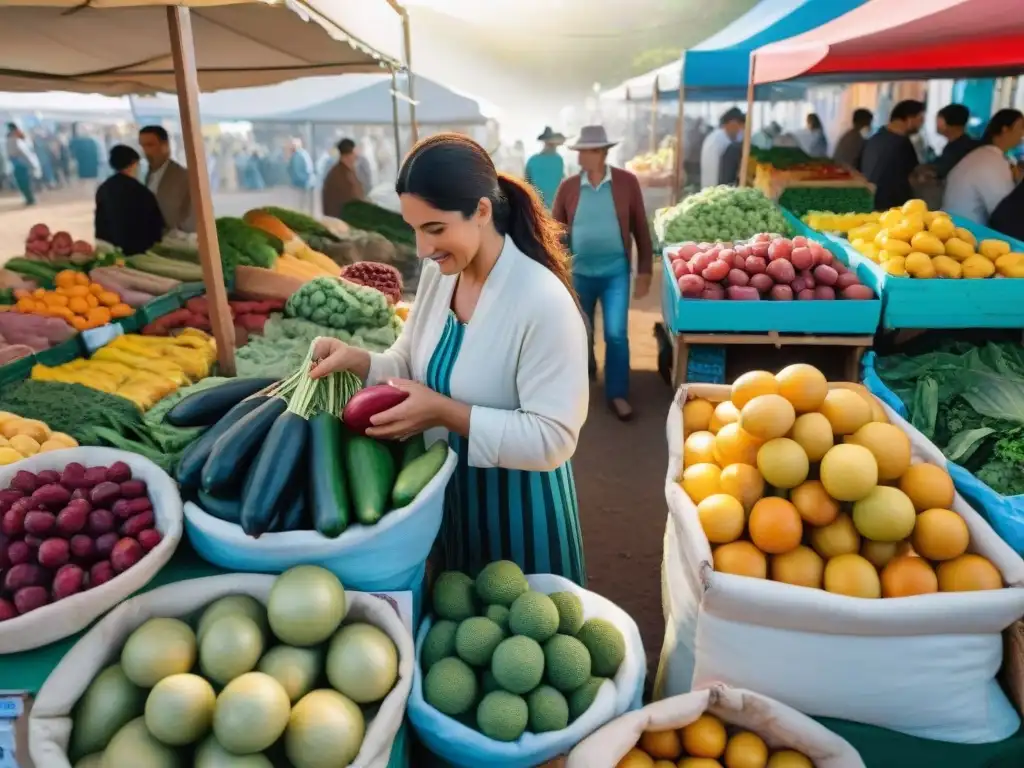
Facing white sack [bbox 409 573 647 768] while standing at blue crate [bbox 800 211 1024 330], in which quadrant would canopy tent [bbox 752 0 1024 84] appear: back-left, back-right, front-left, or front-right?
back-right

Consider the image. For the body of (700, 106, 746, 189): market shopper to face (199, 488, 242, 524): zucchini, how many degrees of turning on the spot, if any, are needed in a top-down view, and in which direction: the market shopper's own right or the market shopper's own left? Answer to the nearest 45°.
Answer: approximately 90° to the market shopper's own right

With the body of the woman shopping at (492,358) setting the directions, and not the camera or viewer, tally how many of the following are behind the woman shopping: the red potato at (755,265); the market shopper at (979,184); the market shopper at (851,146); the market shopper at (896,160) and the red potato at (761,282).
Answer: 5

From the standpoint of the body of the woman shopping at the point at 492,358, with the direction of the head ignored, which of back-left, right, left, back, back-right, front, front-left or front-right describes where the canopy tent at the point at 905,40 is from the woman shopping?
back

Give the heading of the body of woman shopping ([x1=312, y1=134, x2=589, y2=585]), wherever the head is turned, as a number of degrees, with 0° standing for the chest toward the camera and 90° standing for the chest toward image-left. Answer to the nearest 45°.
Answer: approximately 45°

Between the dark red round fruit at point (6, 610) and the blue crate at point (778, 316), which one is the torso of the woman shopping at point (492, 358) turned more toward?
the dark red round fruit

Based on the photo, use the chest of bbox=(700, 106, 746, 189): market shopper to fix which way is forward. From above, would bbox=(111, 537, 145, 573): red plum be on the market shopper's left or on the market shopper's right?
on the market shopper's right

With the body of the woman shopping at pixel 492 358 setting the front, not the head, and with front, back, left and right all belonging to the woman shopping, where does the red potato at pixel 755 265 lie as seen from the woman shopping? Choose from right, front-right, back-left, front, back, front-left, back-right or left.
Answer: back

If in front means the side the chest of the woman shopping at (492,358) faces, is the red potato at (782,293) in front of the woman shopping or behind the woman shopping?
behind

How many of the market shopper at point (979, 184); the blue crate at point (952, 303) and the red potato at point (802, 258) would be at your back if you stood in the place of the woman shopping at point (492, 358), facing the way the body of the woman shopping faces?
3

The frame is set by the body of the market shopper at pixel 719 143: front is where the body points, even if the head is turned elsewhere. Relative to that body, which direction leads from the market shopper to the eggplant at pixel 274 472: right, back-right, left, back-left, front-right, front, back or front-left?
right
